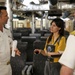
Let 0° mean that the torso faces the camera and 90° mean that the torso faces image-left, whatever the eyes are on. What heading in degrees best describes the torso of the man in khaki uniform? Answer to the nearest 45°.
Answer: approximately 315°
